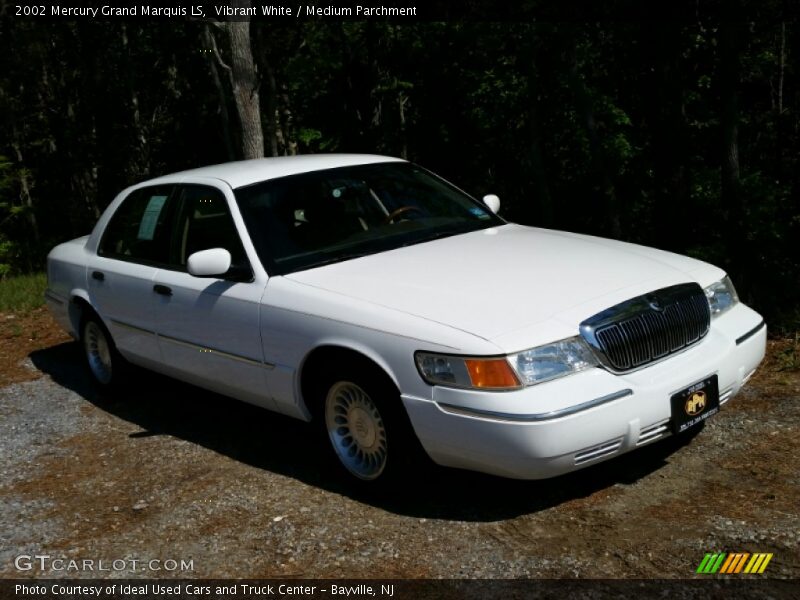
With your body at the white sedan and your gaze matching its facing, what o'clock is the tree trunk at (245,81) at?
The tree trunk is roughly at 7 o'clock from the white sedan.

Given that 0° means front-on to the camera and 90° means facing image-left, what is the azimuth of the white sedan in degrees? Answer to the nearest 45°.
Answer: approximately 315°

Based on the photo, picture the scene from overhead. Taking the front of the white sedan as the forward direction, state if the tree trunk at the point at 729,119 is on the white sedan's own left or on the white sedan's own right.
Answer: on the white sedan's own left

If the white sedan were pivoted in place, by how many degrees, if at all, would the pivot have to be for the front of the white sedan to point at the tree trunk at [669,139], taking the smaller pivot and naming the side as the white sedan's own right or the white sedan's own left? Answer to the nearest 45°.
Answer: approximately 90° to the white sedan's own left

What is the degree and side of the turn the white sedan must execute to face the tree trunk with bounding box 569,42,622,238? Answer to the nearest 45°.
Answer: approximately 135° to its left
